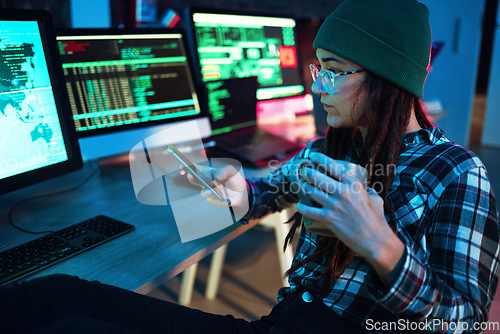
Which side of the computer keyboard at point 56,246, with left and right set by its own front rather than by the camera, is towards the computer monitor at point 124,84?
left

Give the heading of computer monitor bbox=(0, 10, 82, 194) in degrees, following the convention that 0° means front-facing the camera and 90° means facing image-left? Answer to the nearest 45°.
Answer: approximately 315°

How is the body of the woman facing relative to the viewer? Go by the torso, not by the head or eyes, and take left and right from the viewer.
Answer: facing to the left of the viewer

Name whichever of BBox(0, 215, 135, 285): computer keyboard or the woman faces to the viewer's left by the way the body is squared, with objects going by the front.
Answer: the woman

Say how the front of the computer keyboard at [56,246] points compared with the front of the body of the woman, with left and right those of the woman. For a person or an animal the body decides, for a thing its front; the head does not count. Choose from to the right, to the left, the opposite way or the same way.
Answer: the opposite way

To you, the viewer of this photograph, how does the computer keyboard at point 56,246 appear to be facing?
facing the viewer and to the right of the viewer

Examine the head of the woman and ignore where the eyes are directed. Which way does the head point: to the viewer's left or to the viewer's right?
to the viewer's left

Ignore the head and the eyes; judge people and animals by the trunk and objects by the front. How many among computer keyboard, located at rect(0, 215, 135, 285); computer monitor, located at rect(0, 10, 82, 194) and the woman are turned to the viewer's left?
1

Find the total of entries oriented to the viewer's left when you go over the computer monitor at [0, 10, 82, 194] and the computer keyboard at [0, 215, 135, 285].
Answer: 0

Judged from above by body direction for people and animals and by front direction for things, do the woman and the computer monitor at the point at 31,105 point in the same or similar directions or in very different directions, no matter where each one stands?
very different directions

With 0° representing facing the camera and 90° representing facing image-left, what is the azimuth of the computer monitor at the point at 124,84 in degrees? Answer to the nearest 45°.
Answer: approximately 315°
